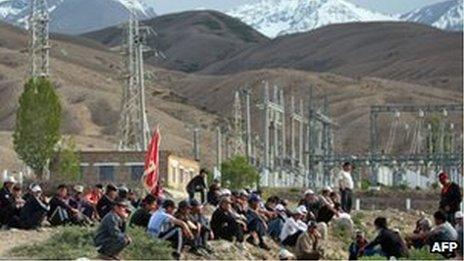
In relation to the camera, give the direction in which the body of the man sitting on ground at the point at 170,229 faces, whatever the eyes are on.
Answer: to the viewer's right

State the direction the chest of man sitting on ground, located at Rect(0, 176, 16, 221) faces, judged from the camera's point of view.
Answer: to the viewer's right

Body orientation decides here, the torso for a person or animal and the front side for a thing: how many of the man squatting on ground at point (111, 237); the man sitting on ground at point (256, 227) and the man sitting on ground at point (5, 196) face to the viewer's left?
0

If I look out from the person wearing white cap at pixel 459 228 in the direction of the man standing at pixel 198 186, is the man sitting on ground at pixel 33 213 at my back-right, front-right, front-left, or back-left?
front-left

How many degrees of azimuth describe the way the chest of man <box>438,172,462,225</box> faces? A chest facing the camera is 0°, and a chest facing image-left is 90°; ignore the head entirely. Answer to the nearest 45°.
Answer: approximately 45°
